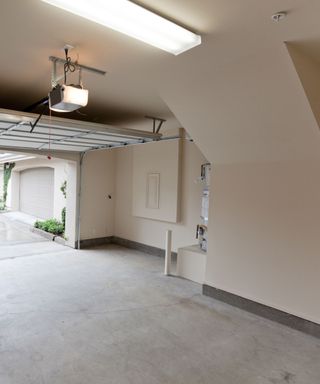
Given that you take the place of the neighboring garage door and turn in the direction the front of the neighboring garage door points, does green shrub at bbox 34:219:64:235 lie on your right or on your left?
on your left

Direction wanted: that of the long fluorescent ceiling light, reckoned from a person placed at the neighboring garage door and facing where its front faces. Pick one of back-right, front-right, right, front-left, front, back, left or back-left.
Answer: front-left

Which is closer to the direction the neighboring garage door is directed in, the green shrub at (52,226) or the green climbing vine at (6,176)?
the green shrub

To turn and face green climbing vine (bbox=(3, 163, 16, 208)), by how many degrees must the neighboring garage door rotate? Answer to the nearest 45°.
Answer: approximately 90° to its right

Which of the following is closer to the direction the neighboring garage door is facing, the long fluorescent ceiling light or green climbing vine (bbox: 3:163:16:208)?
the long fluorescent ceiling light

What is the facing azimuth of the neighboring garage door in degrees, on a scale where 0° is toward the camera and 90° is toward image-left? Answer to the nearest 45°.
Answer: approximately 45°
